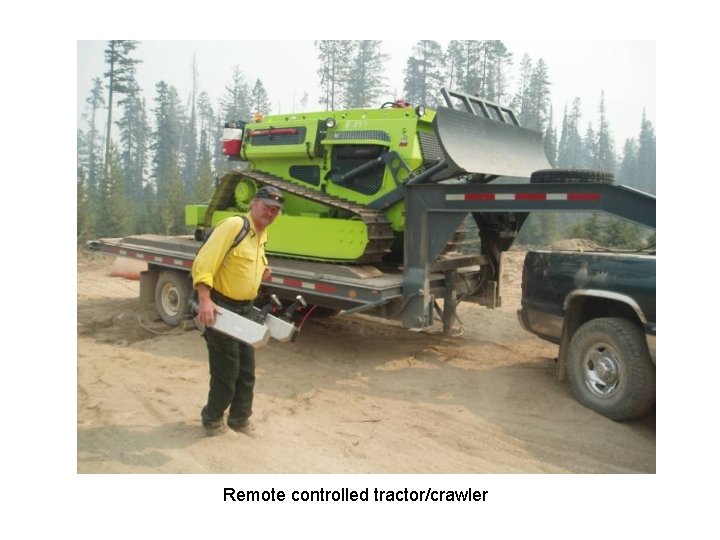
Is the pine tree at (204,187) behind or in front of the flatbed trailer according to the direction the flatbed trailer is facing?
behind

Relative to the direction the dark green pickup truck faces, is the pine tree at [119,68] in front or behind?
behind

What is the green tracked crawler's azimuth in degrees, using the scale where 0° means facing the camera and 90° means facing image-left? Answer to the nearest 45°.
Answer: approximately 315°

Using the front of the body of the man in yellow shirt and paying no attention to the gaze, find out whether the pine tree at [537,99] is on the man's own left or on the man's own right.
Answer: on the man's own left

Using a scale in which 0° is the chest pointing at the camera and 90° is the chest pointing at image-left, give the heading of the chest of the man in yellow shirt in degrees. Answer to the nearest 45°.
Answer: approximately 315°

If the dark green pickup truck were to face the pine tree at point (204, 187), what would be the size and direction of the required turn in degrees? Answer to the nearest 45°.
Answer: approximately 180°

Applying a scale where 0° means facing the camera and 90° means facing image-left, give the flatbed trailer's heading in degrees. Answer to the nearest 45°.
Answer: approximately 315°
